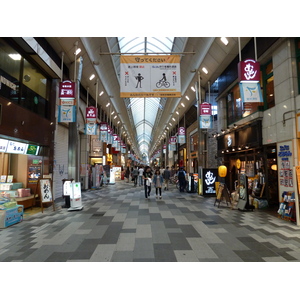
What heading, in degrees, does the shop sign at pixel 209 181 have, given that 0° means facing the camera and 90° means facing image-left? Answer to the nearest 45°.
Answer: approximately 0°

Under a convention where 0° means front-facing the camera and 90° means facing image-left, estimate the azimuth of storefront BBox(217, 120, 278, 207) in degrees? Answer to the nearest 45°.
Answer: approximately 45°

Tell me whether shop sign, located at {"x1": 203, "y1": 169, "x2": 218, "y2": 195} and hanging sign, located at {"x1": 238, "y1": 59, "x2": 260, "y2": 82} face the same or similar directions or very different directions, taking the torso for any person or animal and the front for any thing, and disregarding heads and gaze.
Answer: same or similar directions

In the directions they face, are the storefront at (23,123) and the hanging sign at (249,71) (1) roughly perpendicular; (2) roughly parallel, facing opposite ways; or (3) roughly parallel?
roughly perpendicular

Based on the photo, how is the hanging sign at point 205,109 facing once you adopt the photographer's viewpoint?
facing the viewer

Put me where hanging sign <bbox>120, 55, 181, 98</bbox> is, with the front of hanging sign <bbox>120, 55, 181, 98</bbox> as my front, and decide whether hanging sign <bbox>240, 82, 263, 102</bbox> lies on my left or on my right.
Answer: on my left

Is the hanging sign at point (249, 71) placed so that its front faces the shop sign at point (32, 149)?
no

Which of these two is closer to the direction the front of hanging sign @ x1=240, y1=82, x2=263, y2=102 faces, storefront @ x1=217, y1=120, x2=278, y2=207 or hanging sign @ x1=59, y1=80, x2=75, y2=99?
the hanging sign

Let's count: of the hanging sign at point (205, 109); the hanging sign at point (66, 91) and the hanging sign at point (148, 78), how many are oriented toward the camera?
3

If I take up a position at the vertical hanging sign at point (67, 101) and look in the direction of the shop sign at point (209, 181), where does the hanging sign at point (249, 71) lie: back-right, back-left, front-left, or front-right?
front-right

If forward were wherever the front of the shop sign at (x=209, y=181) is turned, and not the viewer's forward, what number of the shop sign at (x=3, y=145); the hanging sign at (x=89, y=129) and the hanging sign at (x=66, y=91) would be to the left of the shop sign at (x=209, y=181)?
0

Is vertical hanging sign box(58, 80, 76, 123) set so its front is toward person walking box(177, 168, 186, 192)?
no

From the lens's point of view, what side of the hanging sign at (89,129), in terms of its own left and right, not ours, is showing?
front

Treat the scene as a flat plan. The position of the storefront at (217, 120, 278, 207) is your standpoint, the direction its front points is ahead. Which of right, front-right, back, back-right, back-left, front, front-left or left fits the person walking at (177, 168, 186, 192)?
right

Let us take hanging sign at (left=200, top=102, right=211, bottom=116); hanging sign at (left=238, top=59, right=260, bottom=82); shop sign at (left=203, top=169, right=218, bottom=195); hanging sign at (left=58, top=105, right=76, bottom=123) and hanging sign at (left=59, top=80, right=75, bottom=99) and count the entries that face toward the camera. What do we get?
5
